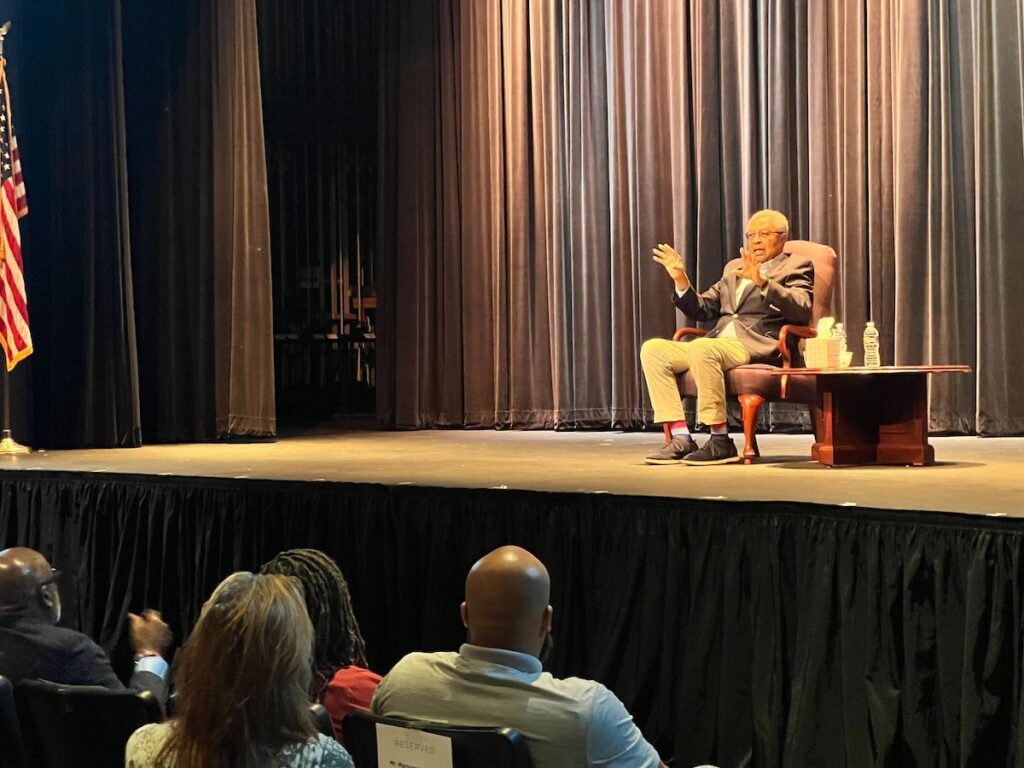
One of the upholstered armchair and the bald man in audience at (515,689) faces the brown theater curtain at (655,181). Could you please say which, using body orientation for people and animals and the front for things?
the bald man in audience

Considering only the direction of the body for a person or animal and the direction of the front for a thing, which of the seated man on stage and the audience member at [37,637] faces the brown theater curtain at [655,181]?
the audience member

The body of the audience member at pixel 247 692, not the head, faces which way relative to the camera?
away from the camera

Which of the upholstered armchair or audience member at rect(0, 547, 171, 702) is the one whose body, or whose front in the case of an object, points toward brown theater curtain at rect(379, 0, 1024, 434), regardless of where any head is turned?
the audience member

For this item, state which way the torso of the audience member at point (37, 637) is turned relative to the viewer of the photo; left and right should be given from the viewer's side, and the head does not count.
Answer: facing away from the viewer and to the right of the viewer

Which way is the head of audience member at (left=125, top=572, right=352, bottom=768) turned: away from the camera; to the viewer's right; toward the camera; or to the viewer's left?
away from the camera

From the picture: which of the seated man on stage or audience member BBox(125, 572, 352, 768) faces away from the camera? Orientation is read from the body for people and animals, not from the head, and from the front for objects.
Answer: the audience member

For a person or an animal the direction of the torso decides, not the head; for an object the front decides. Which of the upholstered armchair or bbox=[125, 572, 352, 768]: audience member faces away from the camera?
the audience member

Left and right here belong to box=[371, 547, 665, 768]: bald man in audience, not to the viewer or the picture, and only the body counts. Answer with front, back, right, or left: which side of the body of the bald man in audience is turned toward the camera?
back

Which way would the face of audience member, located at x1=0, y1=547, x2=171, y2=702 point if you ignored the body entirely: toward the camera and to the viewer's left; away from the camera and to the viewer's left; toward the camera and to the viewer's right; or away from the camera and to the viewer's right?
away from the camera and to the viewer's right

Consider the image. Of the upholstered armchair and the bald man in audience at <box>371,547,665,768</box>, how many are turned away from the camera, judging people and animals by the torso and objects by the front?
1
